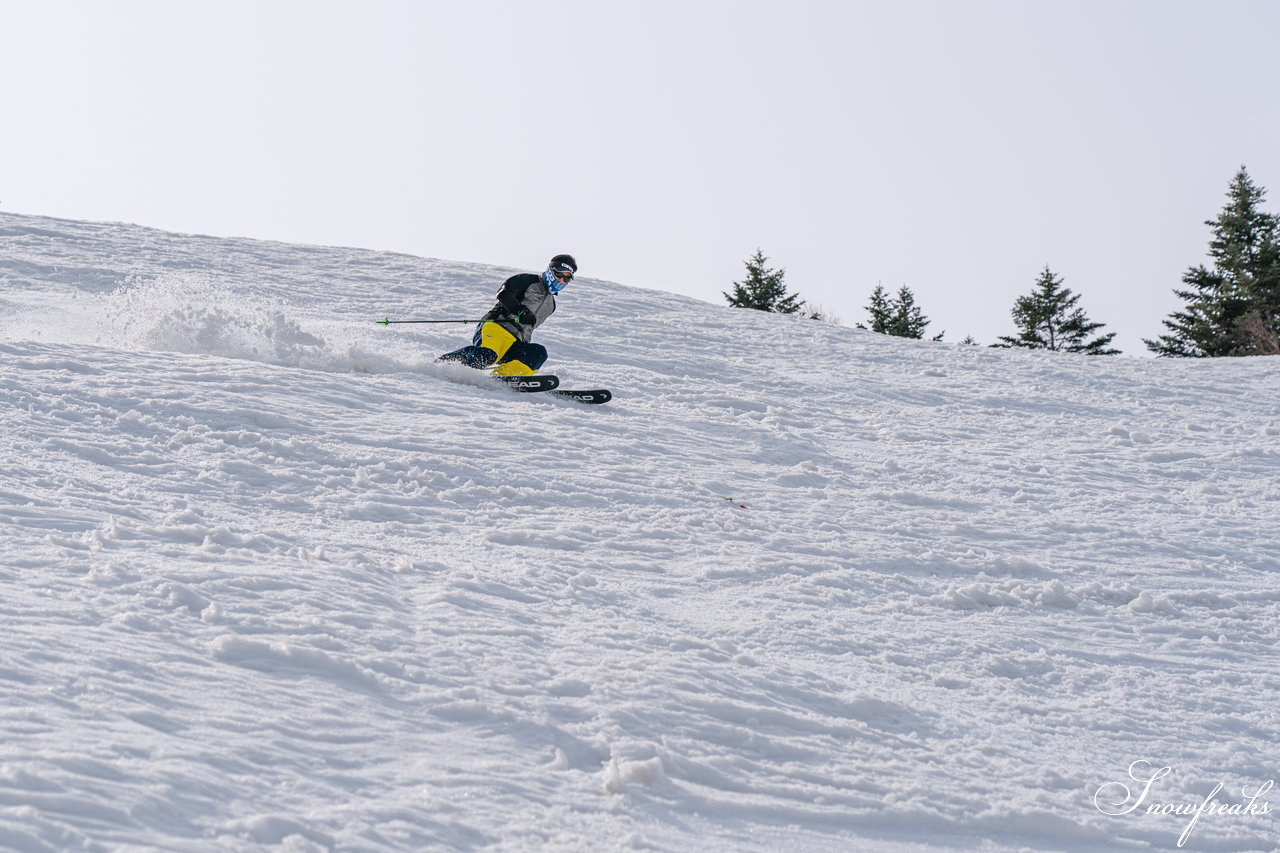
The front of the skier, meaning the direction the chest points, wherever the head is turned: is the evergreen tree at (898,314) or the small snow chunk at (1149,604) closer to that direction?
the small snow chunk

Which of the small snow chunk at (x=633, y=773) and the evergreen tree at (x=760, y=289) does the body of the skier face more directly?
the small snow chunk

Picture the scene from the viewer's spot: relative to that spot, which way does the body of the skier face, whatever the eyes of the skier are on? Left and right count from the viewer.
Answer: facing the viewer and to the right of the viewer

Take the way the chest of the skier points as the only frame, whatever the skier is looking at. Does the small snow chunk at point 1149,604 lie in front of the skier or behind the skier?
in front

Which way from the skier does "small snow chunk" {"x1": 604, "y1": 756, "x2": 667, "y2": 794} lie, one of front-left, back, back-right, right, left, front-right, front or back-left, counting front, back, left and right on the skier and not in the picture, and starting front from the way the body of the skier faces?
front-right

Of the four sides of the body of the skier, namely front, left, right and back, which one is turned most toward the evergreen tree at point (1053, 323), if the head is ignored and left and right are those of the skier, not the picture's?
left

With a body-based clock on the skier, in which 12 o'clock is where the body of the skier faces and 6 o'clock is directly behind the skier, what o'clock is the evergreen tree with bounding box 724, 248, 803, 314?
The evergreen tree is roughly at 8 o'clock from the skier.

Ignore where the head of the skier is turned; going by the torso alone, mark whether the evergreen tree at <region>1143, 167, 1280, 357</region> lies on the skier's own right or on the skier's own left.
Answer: on the skier's own left
